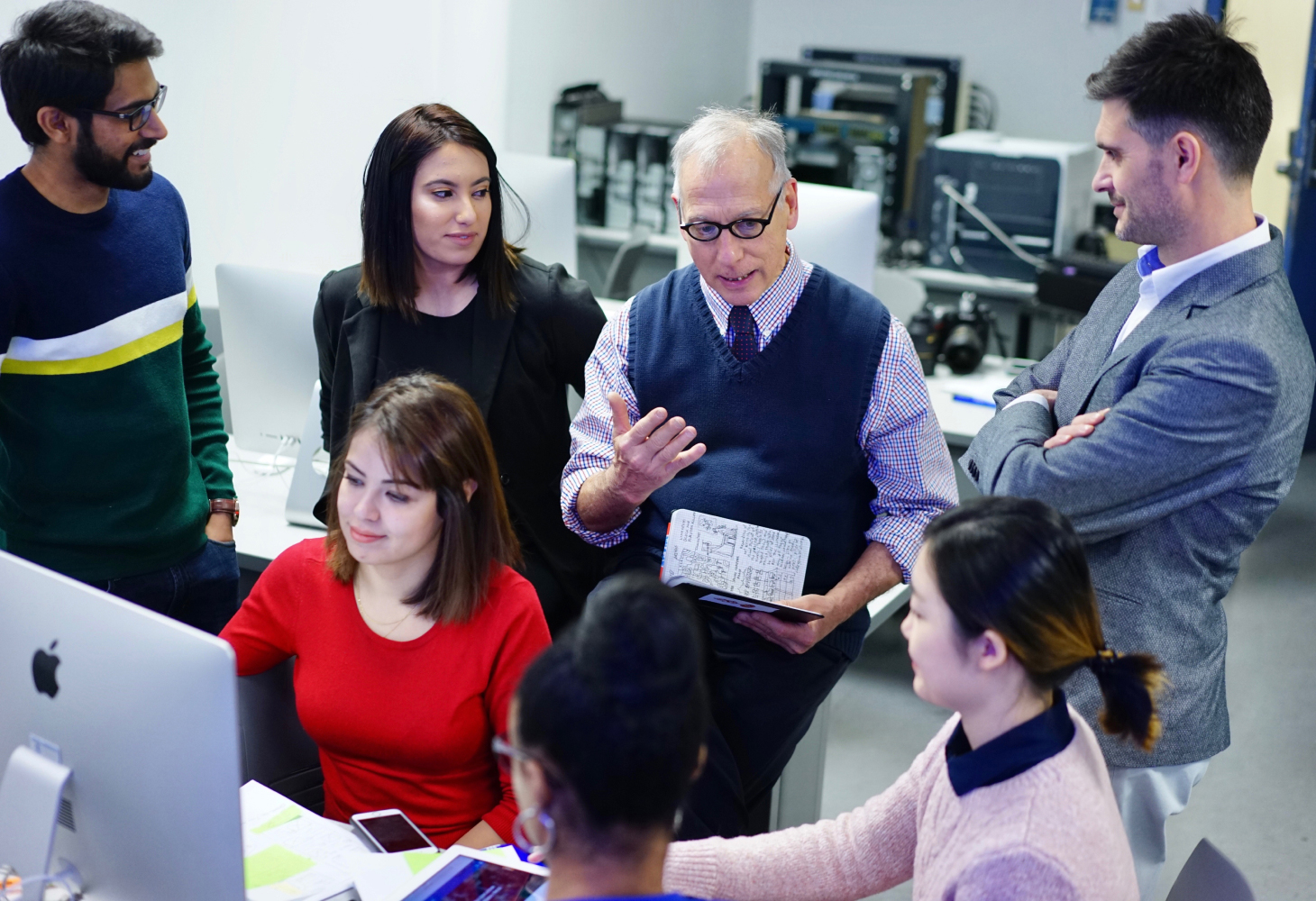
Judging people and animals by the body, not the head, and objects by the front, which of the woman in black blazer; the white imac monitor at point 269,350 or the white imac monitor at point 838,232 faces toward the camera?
the woman in black blazer

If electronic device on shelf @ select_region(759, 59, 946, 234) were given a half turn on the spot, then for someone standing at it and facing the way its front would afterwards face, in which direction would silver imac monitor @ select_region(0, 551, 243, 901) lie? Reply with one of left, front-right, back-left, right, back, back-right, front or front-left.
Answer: back

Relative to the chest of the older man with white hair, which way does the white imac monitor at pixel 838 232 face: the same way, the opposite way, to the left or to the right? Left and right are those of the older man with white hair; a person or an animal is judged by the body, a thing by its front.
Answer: the opposite way

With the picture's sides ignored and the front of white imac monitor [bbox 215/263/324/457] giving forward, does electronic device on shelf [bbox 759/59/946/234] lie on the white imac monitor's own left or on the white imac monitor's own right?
on the white imac monitor's own right

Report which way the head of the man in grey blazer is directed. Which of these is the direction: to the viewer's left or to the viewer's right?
to the viewer's left

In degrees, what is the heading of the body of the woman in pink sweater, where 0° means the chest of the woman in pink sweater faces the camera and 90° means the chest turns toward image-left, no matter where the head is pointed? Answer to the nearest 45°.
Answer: approximately 90°

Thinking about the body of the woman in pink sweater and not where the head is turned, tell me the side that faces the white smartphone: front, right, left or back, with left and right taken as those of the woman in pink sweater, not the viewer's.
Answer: front

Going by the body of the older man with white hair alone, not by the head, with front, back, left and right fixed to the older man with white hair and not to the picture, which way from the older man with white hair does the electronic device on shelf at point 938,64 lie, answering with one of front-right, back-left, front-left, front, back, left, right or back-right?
back

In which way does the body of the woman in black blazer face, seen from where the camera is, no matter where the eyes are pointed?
toward the camera

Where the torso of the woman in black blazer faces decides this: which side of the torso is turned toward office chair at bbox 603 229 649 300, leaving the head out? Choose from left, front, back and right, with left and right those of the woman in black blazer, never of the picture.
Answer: back

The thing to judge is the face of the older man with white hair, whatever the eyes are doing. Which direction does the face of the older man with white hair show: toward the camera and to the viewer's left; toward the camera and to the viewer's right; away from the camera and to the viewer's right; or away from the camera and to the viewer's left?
toward the camera and to the viewer's left

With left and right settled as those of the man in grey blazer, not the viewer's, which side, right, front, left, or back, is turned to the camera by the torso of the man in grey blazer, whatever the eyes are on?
left

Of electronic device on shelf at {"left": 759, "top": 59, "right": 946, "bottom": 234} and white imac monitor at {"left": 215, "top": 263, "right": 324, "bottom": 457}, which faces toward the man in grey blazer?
the electronic device on shelf

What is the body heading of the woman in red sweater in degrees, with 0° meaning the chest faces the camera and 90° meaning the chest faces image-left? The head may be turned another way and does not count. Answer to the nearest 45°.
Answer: approximately 45°

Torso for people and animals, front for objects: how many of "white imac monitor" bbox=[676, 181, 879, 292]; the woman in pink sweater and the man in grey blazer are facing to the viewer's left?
2

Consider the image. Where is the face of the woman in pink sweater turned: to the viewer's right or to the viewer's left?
to the viewer's left

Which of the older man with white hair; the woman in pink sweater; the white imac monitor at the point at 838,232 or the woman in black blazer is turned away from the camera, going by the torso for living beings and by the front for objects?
the white imac monitor

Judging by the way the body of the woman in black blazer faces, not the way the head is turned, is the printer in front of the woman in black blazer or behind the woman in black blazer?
behind

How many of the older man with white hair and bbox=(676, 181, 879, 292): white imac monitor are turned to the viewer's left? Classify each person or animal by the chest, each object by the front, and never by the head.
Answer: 0

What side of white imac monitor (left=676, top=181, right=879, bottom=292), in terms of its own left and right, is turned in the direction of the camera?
back

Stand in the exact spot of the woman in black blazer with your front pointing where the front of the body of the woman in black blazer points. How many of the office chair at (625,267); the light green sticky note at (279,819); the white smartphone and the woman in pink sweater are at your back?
1

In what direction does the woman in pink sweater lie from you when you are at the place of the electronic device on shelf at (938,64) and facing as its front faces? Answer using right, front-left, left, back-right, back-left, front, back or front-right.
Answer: front-left

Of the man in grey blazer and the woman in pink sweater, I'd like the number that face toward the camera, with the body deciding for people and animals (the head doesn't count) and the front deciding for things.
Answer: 0
